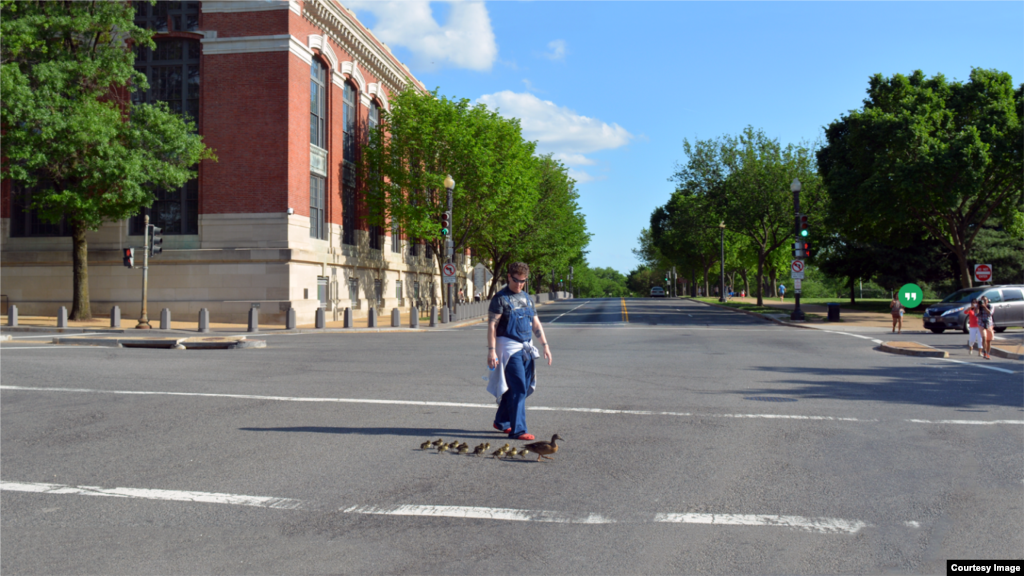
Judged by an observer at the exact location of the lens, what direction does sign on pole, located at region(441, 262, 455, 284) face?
facing the viewer

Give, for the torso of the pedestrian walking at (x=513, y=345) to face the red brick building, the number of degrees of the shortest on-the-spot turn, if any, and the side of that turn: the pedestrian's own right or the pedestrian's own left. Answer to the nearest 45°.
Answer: approximately 180°

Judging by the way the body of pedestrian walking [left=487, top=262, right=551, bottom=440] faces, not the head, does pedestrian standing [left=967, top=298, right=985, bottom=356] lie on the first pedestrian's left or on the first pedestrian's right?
on the first pedestrian's left

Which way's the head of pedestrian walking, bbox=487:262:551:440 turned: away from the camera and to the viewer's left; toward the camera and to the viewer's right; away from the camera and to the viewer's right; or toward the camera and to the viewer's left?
toward the camera and to the viewer's right

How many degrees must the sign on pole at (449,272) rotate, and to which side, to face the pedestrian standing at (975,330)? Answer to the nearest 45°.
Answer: approximately 45° to its left

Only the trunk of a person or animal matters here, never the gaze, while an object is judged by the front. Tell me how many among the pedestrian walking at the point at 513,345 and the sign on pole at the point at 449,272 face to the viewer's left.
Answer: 0

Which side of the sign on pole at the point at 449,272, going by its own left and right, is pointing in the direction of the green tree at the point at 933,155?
left

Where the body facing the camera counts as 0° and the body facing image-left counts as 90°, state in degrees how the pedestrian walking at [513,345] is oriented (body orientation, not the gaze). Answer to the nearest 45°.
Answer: approximately 315°

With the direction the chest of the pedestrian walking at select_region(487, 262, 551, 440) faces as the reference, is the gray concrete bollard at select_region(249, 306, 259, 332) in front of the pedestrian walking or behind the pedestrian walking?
behind

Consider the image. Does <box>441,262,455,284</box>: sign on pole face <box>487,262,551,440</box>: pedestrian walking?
yes

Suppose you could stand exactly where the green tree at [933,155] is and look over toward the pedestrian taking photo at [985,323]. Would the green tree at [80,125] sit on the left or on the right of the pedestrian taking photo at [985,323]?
right

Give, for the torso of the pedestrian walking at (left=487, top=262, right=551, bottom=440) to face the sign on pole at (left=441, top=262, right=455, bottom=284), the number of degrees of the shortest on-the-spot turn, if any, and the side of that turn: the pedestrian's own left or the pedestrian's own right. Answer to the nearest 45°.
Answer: approximately 135° to the pedestrian's own left

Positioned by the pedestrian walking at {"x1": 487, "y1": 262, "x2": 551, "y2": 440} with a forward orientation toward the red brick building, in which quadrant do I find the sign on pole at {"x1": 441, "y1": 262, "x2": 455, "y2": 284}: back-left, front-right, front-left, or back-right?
front-right

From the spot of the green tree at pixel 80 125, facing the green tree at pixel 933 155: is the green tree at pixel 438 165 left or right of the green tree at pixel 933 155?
left

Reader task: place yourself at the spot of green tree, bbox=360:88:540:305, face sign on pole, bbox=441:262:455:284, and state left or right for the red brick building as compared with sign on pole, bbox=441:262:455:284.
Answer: right

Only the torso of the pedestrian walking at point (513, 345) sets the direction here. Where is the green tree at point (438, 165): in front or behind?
behind
